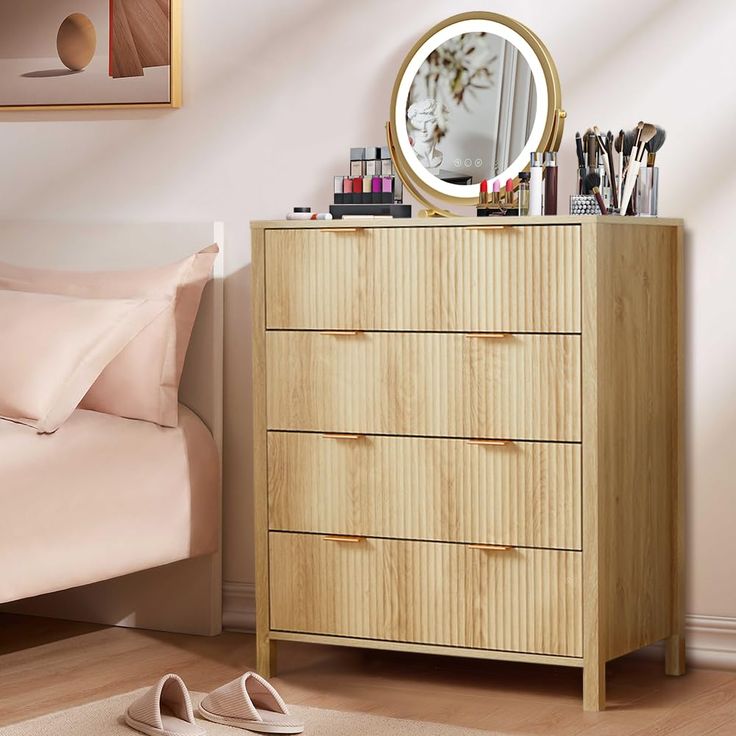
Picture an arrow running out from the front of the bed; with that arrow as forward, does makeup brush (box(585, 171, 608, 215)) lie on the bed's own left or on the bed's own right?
on the bed's own left

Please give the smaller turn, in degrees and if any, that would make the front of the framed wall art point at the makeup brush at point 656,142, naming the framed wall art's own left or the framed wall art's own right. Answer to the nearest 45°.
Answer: approximately 90° to the framed wall art's own left

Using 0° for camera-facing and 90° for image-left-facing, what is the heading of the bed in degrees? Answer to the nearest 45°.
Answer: approximately 45°

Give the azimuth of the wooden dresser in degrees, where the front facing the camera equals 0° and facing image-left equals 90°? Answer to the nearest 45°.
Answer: approximately 45°

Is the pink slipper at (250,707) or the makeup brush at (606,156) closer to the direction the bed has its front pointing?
the pink slipper

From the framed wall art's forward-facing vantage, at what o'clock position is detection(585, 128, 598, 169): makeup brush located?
The makeup brush is roughly at 9 o'clock from the framed wall art.

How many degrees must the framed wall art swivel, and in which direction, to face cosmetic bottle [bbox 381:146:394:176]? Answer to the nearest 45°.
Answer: approximately 90° to its left

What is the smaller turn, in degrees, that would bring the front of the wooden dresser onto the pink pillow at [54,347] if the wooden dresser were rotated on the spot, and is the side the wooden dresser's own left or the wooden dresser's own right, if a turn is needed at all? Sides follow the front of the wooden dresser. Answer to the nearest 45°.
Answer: approximately 45° to the wooden dresser's own right

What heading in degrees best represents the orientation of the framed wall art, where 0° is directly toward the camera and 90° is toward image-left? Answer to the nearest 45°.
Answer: approximately 45°
